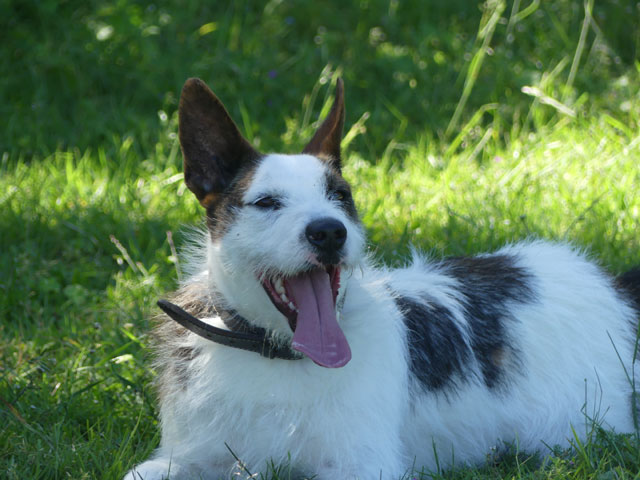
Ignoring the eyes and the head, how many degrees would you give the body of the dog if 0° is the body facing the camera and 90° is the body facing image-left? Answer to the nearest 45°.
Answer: approximately 45°
